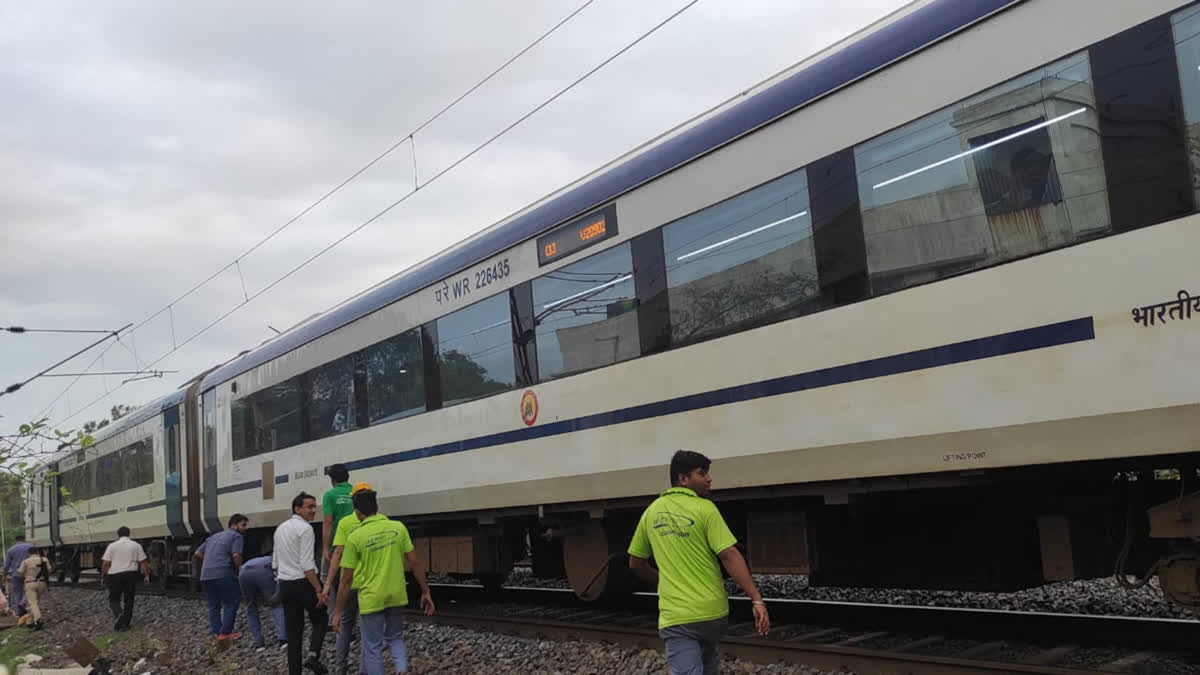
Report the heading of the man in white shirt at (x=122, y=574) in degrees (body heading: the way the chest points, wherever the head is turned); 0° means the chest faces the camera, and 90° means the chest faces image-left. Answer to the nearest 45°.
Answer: approximately 180°

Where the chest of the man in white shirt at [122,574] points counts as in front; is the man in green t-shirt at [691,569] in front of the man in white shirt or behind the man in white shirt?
behind

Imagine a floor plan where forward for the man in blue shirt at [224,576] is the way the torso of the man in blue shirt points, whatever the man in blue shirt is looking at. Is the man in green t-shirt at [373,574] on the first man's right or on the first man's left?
on the first man's right

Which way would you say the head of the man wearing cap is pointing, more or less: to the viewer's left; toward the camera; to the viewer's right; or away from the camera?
away from the camera

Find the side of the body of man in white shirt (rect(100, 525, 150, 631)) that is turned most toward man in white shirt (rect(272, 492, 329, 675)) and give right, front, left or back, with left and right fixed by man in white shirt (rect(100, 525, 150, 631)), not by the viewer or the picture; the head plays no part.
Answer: back

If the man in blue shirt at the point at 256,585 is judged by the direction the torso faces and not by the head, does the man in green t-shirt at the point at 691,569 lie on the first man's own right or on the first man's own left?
on the first man's own right

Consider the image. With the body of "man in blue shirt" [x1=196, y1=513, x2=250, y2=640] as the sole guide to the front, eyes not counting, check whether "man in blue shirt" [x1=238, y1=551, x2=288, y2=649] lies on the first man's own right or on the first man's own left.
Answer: on the first man's own right

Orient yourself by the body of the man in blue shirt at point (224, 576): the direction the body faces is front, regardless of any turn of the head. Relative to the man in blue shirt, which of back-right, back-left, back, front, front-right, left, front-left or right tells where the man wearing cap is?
back-right
